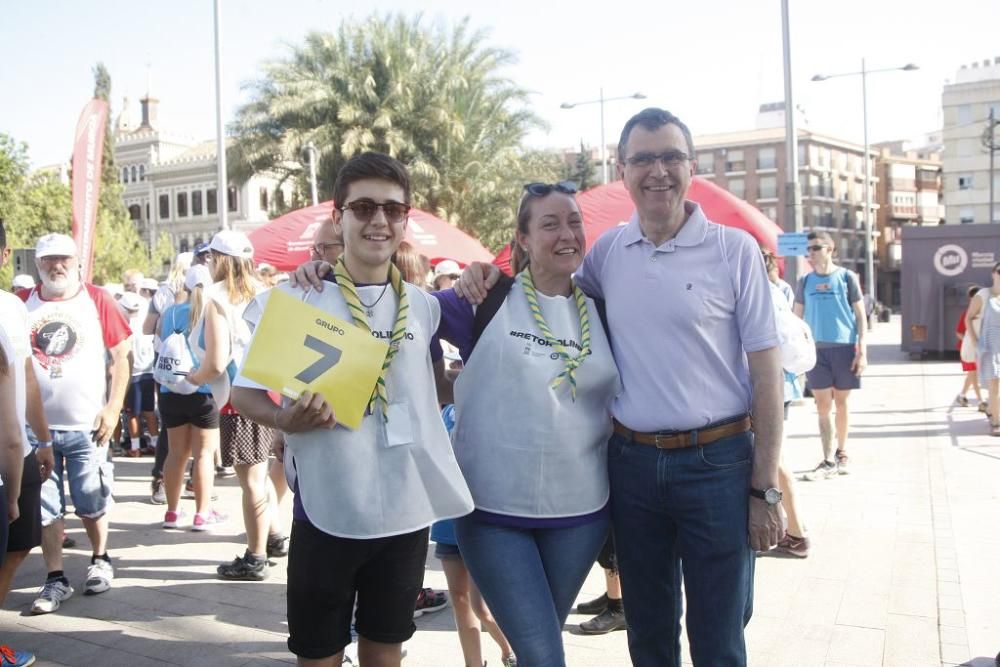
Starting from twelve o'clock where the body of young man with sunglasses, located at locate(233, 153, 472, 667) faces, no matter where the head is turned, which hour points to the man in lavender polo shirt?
The man in lavender polo shirt is roughly at 9 o'clock from the young man with sunglasses.

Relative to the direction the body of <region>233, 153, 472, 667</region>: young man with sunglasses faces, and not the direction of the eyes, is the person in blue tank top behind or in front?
behind

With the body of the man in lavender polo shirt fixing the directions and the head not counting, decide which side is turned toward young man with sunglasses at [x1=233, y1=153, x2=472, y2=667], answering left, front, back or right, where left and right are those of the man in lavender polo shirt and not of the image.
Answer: right

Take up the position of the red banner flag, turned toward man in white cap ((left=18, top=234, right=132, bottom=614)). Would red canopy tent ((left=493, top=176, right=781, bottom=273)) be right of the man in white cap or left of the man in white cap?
left

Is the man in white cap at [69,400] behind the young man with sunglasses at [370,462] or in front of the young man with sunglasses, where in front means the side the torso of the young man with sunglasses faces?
behind

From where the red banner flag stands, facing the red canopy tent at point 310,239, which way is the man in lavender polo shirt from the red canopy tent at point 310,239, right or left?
right

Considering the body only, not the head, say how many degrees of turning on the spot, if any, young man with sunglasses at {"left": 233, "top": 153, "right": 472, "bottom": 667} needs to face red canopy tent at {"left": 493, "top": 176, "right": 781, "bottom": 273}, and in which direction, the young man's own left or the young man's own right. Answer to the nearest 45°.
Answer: approximately 135° to the young man's own left

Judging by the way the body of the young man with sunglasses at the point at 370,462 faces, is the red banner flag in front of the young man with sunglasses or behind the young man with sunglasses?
behind

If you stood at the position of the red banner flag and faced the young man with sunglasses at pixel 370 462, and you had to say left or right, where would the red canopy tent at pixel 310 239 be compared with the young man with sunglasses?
left
